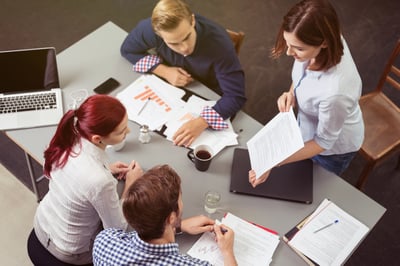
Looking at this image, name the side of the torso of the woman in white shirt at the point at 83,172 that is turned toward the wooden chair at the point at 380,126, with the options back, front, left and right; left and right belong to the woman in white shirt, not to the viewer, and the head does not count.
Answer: front

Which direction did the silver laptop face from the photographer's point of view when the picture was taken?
facing the viewer

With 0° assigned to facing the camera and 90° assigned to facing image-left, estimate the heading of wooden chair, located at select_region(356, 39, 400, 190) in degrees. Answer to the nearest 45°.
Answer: approximately 45°

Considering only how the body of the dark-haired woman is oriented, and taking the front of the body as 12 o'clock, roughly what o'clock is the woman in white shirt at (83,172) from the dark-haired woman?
The woman in white shirt is roughly at 12 o'clock from the dark-haired woman.

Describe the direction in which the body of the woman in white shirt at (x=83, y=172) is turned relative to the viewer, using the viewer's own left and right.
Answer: facing away from the viewer and to the right of the viewer

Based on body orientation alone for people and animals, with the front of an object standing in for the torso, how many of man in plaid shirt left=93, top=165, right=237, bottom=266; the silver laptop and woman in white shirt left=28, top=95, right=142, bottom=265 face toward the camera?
1

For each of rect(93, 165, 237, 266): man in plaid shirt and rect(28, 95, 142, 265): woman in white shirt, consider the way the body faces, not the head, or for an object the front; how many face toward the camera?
0

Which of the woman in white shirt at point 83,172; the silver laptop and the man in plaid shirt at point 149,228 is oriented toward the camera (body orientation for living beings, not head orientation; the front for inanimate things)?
the silver laptop

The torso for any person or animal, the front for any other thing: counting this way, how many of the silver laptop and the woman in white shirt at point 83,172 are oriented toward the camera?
1

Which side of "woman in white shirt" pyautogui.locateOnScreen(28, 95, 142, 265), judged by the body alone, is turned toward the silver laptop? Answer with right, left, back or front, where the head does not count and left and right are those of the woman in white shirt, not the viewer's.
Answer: left

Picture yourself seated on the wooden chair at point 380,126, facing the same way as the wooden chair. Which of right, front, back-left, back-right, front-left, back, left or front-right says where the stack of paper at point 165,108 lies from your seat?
front

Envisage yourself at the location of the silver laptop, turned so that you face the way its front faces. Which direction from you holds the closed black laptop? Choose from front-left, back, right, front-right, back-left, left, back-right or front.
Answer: front-left

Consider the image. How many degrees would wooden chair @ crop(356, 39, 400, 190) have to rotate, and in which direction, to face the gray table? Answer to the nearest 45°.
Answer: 0° — it already faces it

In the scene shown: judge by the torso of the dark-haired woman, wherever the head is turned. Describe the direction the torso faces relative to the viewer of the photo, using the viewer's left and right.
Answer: facing the viewer and to the left of the viewer

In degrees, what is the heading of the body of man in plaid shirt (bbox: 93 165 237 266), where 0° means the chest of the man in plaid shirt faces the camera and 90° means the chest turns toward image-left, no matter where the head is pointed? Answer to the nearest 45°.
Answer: approximately 225°

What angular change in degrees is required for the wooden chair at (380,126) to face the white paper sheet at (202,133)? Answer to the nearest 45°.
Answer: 0° — it already faces it
